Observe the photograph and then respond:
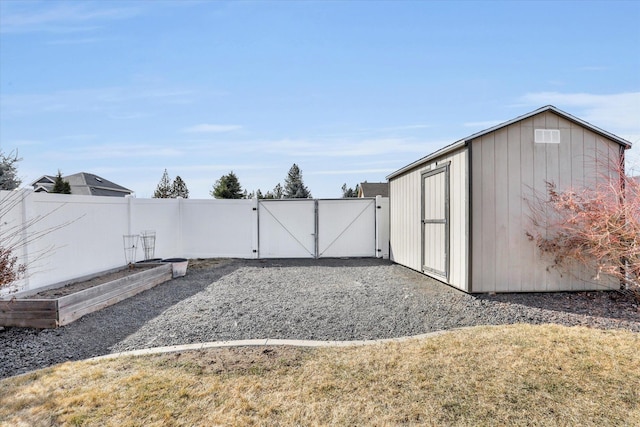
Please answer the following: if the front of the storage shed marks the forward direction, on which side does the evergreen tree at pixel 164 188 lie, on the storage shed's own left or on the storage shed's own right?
on the storage shed's own right

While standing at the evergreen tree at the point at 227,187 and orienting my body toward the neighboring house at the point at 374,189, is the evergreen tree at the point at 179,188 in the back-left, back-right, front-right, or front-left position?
back-left

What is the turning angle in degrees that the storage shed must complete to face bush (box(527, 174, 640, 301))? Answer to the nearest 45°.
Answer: approximately 135° to its left

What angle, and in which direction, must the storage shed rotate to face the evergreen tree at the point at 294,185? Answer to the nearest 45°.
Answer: approximately 90° to its right

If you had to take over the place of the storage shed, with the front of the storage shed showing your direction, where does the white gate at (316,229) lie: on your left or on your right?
on your right

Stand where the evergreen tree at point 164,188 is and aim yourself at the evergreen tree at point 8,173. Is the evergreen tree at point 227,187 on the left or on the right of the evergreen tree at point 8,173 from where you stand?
left

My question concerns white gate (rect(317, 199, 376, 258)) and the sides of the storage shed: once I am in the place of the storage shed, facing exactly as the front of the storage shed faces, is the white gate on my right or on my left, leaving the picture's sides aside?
on my right

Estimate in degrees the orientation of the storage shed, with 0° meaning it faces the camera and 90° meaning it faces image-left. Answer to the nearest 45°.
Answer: approximately 45°

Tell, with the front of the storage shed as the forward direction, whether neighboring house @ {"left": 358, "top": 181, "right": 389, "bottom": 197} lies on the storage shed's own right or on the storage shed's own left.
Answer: on the storage shed's own right
